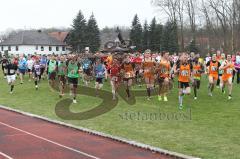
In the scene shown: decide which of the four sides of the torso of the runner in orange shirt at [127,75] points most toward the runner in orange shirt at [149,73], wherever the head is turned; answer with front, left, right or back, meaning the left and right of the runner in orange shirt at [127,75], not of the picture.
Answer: left

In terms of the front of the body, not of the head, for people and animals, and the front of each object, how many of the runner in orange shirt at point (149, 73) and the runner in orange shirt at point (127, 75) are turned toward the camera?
2

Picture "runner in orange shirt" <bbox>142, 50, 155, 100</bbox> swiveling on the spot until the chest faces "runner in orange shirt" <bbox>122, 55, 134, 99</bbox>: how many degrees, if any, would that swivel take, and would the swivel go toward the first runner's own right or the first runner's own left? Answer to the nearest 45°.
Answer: approximately 90° to the first runner's own right

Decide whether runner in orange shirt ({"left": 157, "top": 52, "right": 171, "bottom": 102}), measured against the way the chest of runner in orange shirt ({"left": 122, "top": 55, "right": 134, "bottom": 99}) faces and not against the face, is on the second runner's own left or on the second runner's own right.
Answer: on the second runner's own left

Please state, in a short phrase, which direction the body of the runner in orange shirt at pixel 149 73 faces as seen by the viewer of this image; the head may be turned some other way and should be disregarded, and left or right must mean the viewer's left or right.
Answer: facing the viewer

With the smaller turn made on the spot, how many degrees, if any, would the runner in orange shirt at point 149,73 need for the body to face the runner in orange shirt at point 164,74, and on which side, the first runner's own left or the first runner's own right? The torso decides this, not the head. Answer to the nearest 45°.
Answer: approximately 90° to the first runner's own left
